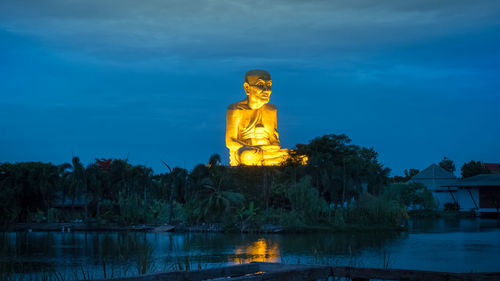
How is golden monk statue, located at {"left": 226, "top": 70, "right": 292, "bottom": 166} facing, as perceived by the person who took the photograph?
facing the viewer and to the right of the viewer
